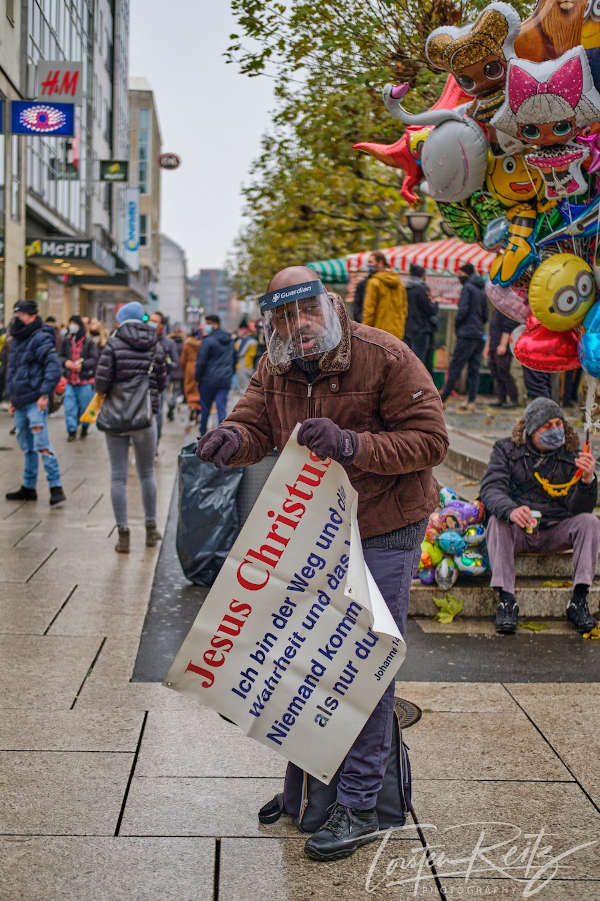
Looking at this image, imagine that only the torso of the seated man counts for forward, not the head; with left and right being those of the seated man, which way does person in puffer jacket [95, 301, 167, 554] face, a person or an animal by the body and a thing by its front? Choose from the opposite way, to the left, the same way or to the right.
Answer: the opposite way

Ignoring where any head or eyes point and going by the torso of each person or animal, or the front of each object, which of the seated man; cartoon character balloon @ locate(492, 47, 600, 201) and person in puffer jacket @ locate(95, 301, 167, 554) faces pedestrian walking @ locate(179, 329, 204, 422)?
the person in puffer jacket

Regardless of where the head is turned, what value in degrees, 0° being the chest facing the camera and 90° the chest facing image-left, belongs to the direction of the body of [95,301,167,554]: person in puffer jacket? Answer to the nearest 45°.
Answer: approximately 180°

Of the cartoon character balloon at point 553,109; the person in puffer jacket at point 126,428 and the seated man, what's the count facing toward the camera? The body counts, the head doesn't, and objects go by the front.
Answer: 2

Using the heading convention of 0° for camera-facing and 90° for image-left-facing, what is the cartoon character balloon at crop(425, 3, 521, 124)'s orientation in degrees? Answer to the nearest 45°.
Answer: approximately 0°

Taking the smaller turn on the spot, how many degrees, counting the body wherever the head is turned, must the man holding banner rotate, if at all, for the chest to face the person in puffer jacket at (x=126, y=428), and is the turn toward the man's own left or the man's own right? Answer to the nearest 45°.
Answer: approximately 135° to the man's own right

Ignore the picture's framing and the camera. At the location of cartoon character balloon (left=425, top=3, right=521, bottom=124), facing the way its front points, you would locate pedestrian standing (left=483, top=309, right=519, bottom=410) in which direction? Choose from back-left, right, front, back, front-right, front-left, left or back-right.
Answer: back

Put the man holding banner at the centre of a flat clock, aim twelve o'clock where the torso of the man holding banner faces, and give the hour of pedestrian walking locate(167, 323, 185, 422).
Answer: The pedestrian walking is roughly at 4 o'clock from the man holding banner.

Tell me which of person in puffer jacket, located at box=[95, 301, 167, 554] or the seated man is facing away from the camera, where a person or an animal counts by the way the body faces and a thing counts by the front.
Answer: the person in puffer jacket

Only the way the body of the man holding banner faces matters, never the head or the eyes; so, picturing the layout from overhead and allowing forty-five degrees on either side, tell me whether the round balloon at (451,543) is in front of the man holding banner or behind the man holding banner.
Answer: behind

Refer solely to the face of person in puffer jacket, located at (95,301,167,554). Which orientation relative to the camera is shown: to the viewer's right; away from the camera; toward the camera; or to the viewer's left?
away from the camera

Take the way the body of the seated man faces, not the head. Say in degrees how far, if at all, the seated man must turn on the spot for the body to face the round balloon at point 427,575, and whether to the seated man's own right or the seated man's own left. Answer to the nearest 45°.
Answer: approximately 90° to the seated man's own right
